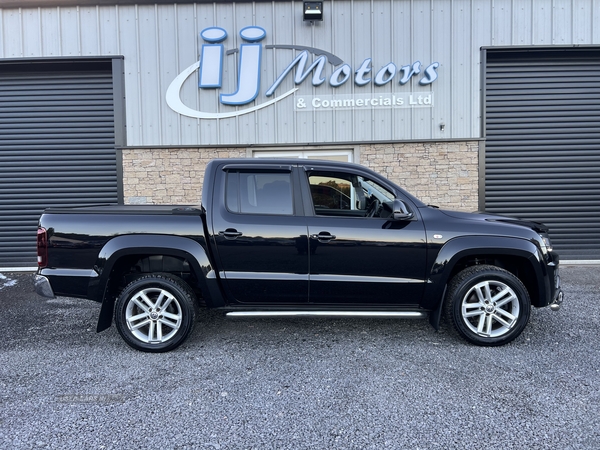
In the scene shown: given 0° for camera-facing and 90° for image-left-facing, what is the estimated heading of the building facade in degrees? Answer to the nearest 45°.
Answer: approximately 0°

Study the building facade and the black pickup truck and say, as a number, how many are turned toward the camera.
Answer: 1

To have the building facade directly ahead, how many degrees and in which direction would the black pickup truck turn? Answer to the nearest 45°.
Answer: approximately 90° to its left

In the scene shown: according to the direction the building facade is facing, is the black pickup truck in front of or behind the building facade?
in front

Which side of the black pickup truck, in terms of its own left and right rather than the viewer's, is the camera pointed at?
right

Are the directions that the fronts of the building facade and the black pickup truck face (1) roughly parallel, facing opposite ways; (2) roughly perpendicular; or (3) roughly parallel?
roughly perpendicular

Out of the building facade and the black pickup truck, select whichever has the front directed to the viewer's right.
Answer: the black pickup truck
